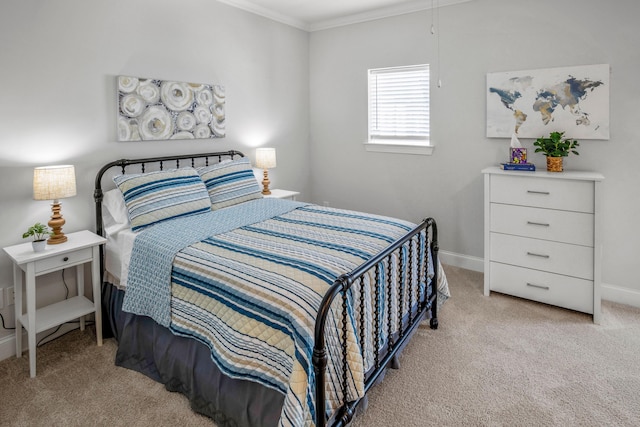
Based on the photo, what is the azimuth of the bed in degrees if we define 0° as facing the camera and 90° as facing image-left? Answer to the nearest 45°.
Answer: approximately 315°

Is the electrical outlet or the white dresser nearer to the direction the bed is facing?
the white dresser

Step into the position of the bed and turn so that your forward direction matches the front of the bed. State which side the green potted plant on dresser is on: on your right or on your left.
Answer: on your left

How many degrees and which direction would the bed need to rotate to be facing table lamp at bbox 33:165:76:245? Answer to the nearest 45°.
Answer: approximately 180°

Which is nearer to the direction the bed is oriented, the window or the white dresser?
the white dresser

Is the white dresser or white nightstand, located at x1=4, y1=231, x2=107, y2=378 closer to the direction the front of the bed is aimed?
the white dresser

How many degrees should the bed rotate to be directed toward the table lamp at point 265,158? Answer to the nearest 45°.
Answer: approximately 135° to its left

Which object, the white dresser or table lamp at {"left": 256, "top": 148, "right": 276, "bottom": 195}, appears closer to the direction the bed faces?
the white dresser
